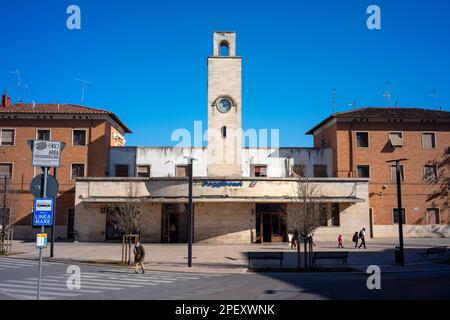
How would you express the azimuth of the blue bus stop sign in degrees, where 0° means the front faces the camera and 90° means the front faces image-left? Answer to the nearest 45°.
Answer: approximately 0°

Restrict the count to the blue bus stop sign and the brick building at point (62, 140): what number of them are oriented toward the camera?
2

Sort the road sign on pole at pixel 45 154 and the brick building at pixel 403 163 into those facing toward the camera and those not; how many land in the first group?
2

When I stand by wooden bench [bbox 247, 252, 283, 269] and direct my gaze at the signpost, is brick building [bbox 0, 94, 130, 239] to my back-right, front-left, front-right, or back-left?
back-right

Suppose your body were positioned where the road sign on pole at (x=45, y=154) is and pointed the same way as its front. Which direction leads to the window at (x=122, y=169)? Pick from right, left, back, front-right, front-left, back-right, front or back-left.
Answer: back

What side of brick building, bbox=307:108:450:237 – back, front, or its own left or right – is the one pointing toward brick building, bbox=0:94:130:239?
right
